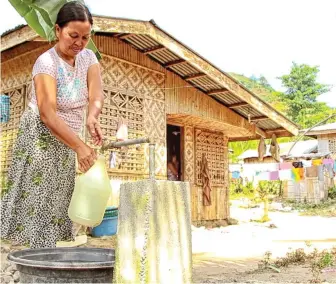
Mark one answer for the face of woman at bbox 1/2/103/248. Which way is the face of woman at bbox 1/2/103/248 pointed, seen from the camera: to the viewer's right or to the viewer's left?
to the viewer's right

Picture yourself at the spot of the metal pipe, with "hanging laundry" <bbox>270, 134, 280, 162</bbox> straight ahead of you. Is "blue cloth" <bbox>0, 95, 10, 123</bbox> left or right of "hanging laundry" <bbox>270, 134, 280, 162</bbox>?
left

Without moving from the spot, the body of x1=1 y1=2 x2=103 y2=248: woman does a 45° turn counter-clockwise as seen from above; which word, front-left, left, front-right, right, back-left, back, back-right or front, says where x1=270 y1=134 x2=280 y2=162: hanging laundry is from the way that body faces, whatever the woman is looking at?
front-left

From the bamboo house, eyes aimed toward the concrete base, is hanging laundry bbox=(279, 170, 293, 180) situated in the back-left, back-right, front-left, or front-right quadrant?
back-left

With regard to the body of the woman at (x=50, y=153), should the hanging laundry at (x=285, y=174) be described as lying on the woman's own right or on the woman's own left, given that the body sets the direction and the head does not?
on the woman's own left

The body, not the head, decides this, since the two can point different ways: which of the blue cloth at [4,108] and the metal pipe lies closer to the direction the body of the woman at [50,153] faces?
the metal pipe

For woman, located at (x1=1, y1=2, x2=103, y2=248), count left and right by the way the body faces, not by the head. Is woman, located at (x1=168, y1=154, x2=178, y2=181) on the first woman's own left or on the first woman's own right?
on the first woman's own left

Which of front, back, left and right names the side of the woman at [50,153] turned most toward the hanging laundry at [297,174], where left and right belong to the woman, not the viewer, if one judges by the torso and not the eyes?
left

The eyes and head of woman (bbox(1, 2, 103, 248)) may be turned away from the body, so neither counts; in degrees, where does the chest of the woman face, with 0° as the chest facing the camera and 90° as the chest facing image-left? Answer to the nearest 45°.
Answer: approximately 315°

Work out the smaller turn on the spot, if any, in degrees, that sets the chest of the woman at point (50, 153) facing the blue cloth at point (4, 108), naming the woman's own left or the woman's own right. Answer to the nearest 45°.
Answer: approximately 135° to the woman's own left

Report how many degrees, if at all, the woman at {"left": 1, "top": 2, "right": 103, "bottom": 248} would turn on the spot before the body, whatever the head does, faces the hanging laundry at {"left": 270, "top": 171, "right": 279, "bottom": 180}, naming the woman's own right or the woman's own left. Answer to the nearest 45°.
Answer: approximately 90° to the woman's own left

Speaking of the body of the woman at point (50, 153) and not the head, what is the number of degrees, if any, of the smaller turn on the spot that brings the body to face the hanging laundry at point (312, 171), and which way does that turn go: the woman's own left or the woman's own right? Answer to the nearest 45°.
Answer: approximately 90° to the woman's own left

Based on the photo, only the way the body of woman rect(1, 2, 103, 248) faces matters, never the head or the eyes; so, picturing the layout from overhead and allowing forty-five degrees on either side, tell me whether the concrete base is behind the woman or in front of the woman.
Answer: in front
